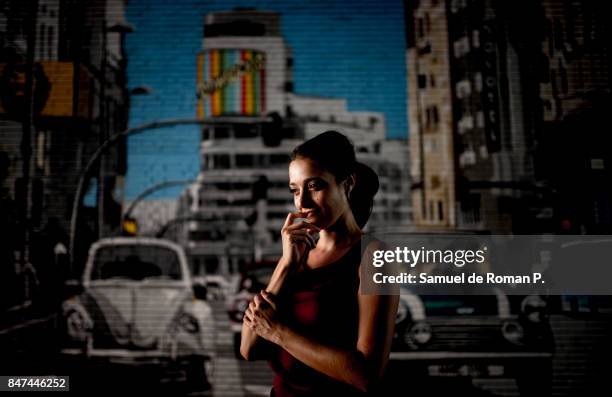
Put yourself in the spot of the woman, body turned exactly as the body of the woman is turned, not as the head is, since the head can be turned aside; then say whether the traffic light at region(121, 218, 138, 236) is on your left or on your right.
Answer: on your right

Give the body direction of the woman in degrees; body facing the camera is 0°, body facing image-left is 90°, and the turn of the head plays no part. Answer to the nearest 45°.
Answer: approximately 45°
